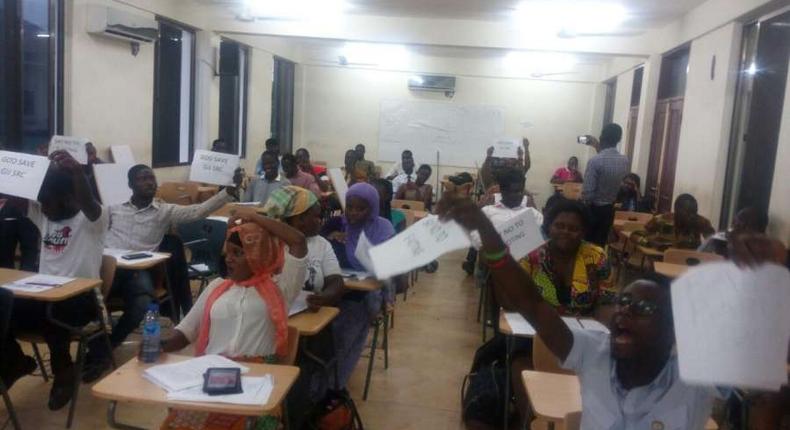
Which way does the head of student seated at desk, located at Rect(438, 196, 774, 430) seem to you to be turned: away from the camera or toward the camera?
toward the camera

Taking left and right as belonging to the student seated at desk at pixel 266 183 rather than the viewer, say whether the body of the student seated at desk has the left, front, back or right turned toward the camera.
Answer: front

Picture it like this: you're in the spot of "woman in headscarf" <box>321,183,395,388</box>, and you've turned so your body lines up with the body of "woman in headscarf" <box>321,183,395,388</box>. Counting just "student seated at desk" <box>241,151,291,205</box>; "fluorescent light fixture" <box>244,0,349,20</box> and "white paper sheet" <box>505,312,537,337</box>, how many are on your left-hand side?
1

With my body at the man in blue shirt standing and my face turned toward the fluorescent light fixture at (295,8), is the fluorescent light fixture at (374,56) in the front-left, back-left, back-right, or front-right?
front-right

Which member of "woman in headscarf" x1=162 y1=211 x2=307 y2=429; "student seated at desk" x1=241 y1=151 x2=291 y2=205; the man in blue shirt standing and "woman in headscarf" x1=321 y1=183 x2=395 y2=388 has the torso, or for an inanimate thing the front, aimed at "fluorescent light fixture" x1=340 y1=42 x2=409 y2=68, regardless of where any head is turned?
the man in blue shirt standing

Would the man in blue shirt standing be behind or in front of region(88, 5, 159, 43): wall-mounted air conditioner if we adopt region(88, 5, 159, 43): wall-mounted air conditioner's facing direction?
in front

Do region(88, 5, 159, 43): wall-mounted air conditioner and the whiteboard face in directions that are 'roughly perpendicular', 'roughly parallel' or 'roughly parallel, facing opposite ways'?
roughly perpendicular

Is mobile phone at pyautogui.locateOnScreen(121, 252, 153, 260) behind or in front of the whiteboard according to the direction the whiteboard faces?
in front

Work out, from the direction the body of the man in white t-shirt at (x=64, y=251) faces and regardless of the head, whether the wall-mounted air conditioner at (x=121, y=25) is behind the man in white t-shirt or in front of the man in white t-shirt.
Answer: behind

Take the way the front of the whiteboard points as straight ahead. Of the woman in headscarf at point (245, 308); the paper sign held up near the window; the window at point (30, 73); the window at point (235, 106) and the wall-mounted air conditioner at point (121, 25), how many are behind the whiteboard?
0

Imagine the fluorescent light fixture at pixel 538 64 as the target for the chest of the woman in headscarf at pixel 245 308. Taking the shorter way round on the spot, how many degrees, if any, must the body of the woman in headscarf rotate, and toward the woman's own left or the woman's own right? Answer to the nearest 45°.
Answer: approximately 180°

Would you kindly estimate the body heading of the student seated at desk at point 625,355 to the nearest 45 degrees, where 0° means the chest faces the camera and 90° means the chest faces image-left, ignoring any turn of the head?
approximately 45°

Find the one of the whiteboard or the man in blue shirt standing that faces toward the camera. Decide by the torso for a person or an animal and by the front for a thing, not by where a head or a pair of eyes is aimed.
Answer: the whiteboard

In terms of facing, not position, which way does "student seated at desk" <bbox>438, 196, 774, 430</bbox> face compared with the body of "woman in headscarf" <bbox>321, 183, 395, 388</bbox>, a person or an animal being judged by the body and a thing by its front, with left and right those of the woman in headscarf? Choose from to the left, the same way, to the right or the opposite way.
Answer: the same way

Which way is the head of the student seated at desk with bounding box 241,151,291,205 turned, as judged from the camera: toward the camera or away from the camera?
toward the camera

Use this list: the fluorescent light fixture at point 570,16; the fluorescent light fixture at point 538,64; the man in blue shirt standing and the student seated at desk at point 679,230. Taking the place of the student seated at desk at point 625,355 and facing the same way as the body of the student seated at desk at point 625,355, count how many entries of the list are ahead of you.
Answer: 0

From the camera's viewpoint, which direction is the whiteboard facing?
toward the camera
